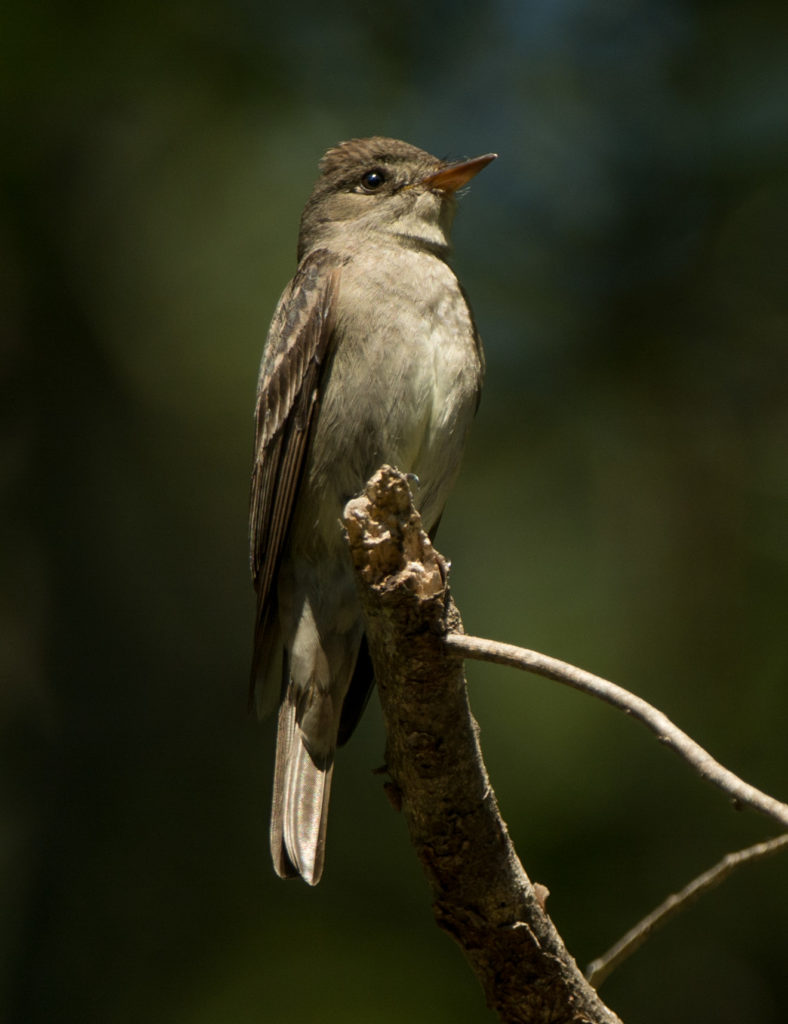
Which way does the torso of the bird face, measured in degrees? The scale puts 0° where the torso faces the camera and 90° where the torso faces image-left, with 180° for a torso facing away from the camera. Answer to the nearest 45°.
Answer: approximately 315°
